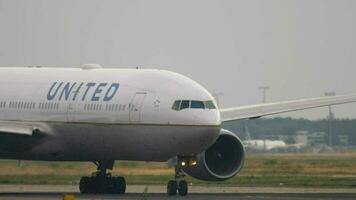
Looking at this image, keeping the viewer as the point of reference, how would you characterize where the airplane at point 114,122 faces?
facing the viewer and to the right of the viewer
